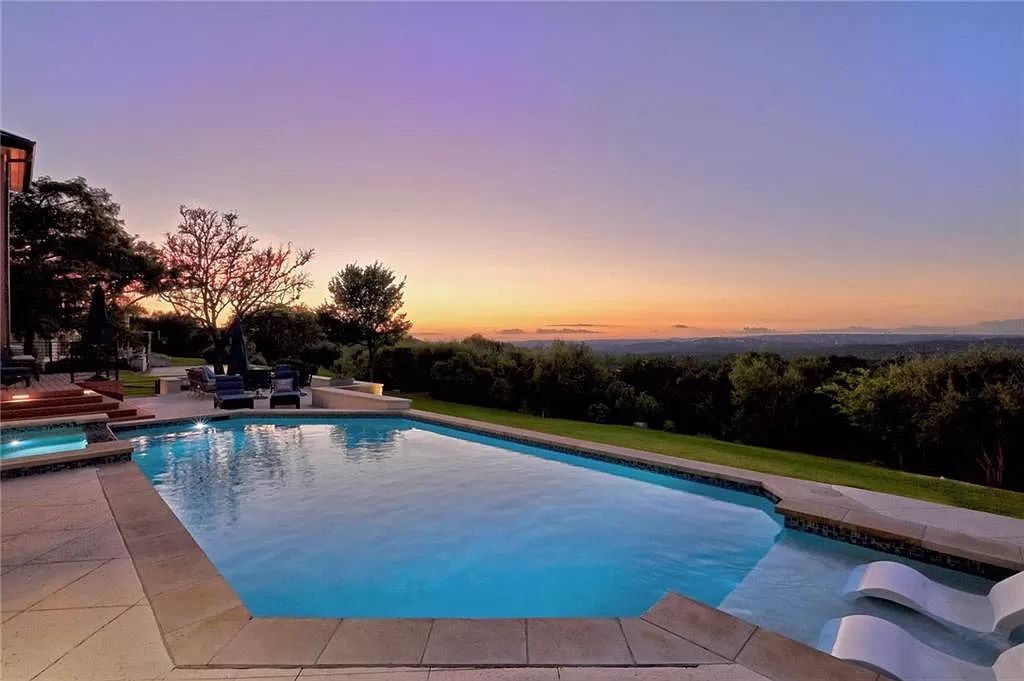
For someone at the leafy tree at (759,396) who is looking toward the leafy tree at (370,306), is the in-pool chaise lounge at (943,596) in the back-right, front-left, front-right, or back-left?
back-left

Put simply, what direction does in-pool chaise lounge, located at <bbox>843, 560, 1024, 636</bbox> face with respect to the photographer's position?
facing away from the viewer and to the left of the viewer

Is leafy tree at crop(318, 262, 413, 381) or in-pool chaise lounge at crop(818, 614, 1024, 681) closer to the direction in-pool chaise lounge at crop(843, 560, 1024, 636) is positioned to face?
the leafy tree

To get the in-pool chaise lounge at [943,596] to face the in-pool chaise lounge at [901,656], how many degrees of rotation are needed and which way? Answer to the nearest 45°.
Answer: approximately 135° to its left

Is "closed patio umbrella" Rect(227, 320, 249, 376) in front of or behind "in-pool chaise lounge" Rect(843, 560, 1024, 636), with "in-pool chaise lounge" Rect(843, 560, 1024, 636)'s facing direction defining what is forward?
in front

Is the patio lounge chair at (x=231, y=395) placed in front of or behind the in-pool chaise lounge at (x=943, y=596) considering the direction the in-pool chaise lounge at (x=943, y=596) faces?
in front
